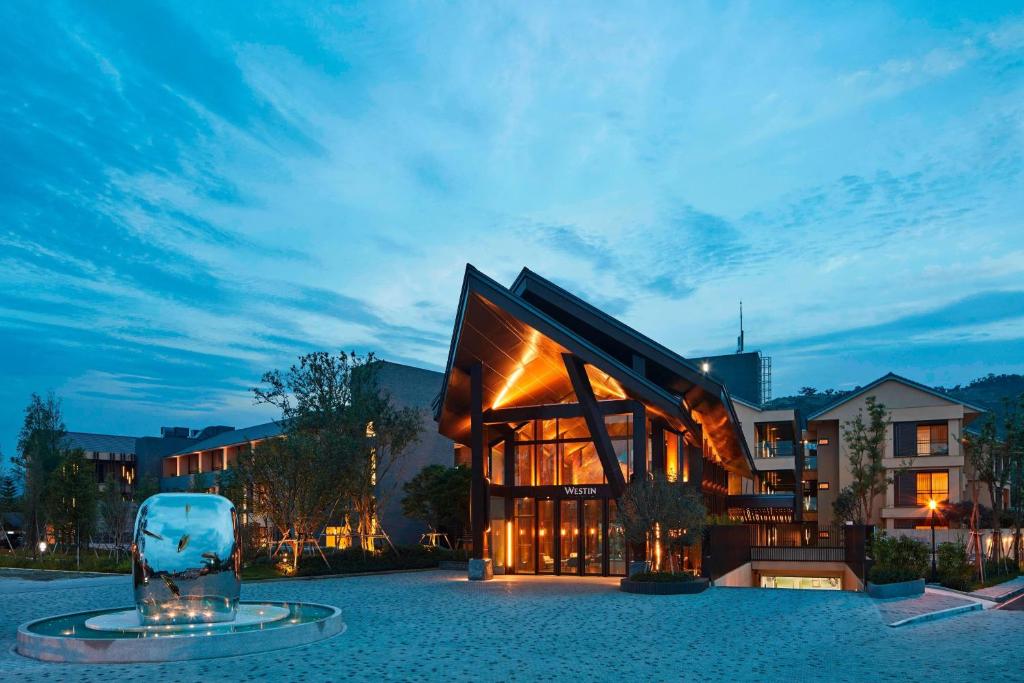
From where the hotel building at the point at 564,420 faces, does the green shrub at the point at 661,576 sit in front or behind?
in front

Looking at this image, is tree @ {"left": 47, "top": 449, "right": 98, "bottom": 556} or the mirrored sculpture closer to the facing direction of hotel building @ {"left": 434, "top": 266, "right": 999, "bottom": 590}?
the mirrored sculpture

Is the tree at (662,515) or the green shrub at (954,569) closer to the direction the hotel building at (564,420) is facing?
the tree

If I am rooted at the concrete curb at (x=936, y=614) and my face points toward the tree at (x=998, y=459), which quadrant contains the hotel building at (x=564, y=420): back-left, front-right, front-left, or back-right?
front-left

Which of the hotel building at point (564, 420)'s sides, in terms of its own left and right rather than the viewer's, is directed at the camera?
front

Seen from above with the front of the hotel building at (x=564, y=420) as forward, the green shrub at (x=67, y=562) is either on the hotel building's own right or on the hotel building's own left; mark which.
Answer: on the hotel building's own right
